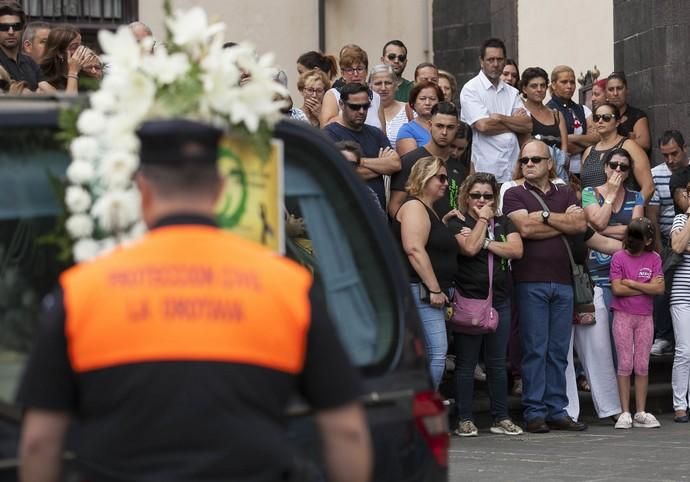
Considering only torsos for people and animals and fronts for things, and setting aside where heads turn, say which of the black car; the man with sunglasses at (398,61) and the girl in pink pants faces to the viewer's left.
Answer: the black car

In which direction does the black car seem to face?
to the viewer's left

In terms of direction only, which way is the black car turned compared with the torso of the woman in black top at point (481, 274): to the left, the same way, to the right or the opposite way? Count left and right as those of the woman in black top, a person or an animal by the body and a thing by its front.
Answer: to the right
